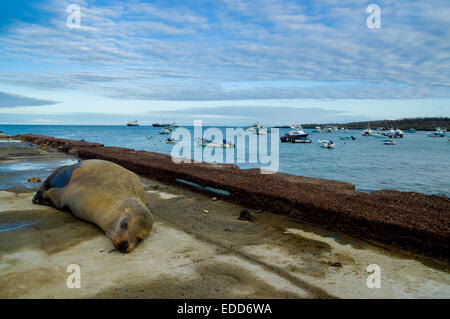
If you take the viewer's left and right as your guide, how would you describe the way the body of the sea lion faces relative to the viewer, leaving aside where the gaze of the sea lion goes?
facing the viewer and to the right of the viewer
